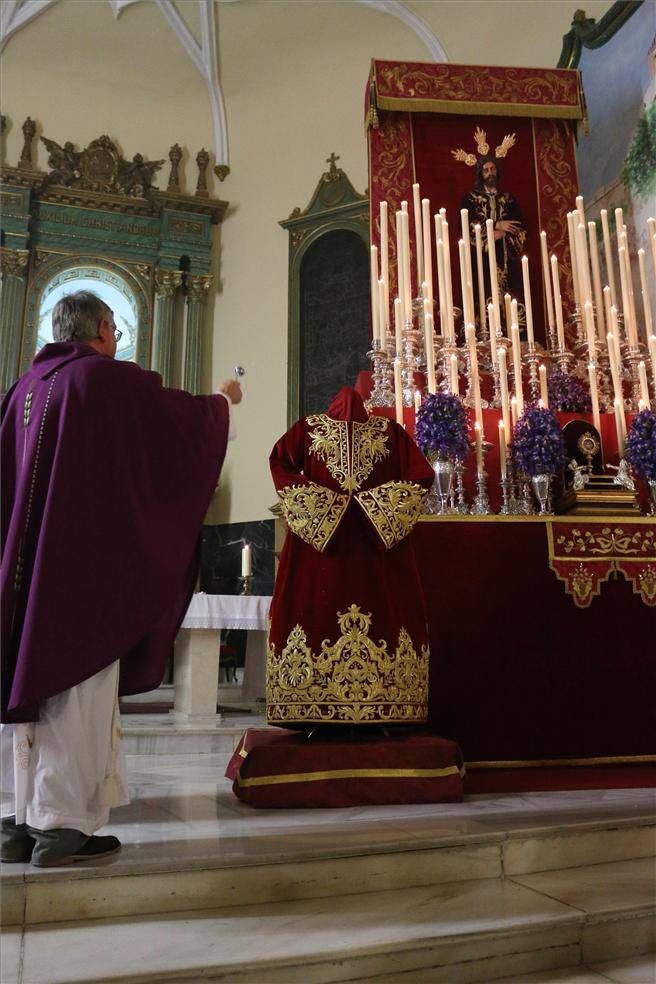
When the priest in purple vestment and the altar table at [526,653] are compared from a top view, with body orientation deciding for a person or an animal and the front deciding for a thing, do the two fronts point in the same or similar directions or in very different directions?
very different directions

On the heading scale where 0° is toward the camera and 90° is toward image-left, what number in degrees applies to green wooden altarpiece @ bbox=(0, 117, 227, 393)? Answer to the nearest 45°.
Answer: approximately 0°

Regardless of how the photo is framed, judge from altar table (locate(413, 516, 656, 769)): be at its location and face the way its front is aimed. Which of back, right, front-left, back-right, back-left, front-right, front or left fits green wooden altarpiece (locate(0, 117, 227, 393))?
back-right

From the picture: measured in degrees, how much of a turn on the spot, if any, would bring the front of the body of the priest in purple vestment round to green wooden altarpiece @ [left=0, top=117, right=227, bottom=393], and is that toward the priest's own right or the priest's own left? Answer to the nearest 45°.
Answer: approximately 45° to the priest's own left

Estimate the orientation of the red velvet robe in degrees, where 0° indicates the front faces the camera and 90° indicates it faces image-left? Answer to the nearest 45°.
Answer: approximately 0°

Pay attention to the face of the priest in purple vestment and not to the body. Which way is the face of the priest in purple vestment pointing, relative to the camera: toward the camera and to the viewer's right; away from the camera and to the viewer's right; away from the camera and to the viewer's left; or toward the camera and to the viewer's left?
away from the camera and to the viewer's right

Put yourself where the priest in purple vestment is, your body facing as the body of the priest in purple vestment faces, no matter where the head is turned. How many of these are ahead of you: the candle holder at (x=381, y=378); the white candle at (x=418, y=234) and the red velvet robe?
3

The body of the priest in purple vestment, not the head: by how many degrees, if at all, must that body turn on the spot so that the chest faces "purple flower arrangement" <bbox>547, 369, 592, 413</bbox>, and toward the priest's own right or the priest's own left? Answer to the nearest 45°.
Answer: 0° — they already face it
